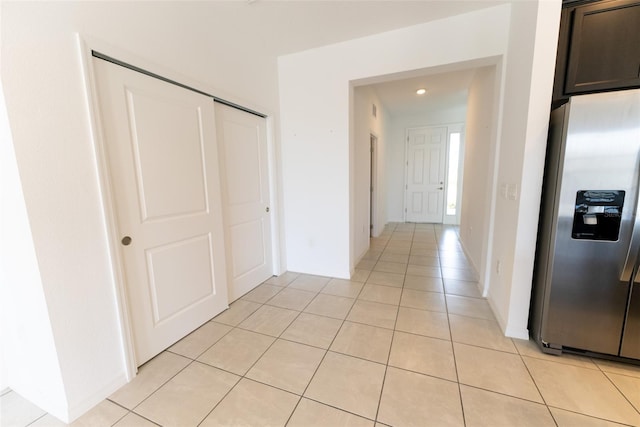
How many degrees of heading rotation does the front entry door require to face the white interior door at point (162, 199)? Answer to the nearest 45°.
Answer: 0° — it already faces it

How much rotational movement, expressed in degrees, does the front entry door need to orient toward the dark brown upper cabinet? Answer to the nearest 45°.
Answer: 0° — it already faces it

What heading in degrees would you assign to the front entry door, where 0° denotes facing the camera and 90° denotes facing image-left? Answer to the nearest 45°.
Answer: approximately 0°
